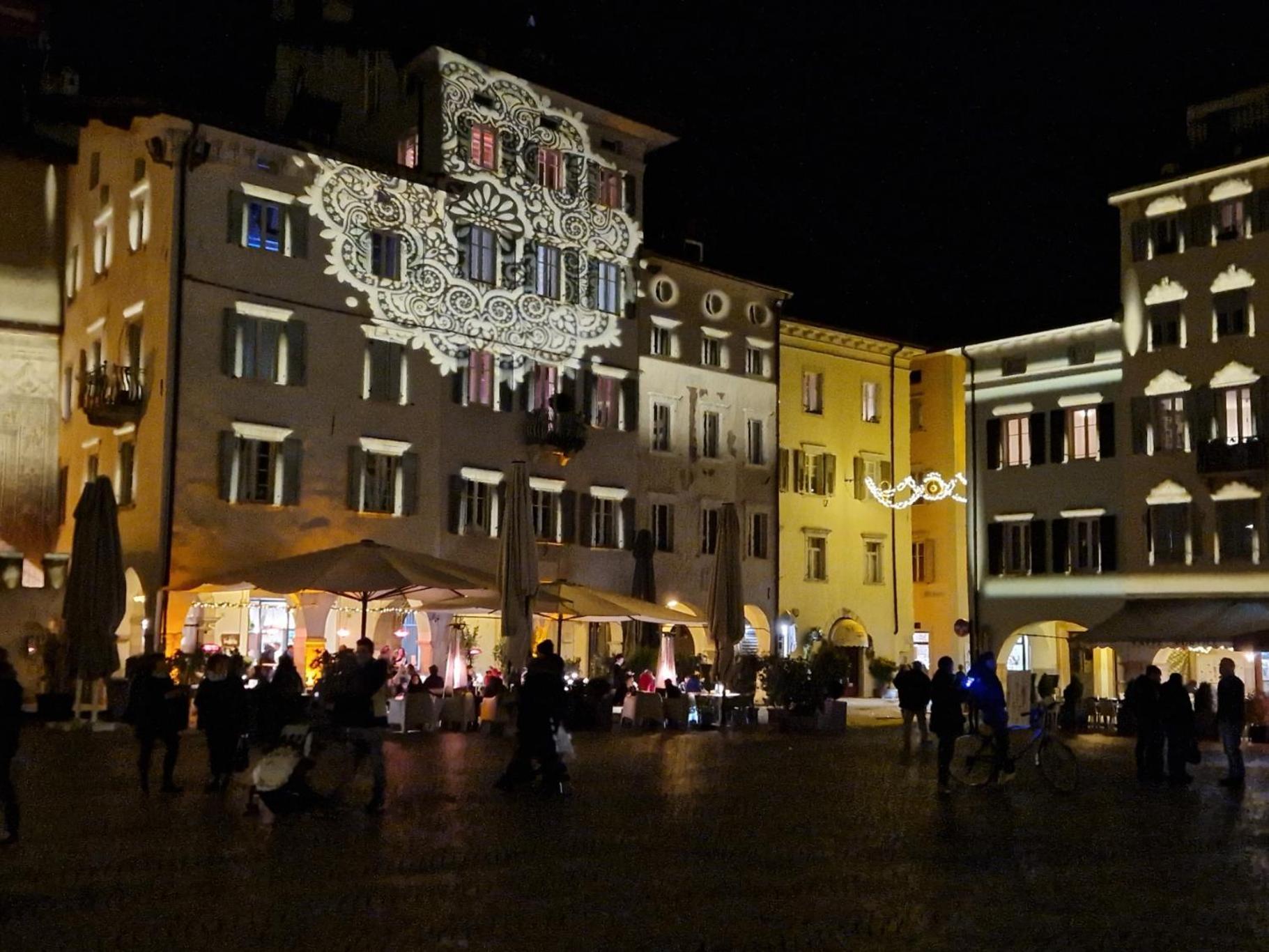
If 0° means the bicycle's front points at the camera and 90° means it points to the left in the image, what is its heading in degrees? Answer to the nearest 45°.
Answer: approximately 270°

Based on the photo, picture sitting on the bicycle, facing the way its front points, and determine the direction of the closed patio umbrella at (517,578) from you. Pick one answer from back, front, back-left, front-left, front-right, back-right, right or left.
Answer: back-left
